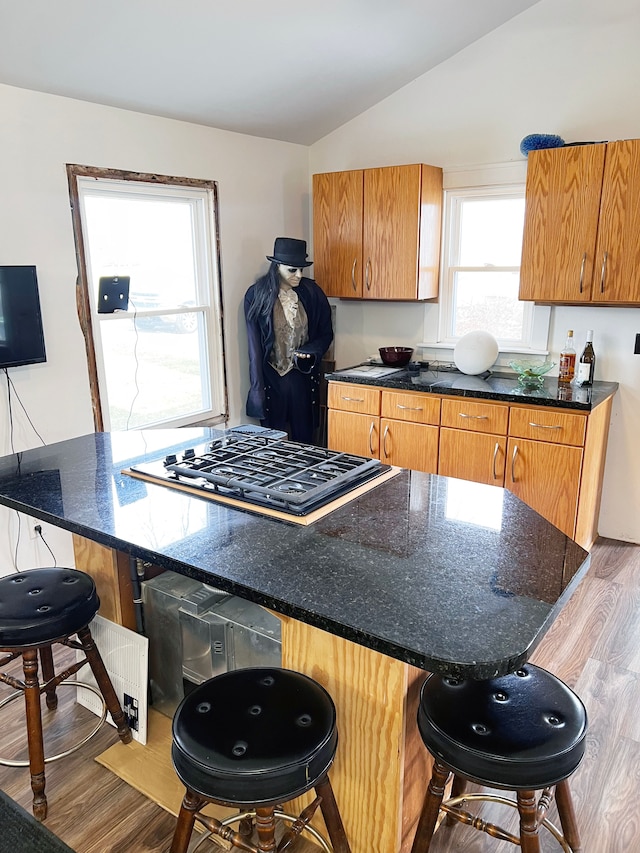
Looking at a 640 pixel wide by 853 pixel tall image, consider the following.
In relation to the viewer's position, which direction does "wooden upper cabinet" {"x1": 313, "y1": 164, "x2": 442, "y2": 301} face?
facing the viewer and to the left of the viewer

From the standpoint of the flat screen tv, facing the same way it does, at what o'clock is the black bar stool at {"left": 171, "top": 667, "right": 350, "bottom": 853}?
The black bar stool is roughly at 1 o'clock from the flat screen tv.

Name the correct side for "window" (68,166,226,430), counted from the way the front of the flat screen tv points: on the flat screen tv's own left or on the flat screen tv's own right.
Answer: on the flat screen tv's own left

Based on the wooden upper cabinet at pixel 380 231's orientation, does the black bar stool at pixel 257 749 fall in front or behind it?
in front

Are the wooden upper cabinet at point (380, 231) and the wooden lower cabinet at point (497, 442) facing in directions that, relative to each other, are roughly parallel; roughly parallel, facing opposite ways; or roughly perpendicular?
roughly parallel

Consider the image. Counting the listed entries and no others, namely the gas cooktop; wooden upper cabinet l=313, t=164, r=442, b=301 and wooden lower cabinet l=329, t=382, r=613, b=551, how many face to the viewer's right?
0

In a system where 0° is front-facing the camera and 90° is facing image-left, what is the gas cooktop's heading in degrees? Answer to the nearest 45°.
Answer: approximately 135°

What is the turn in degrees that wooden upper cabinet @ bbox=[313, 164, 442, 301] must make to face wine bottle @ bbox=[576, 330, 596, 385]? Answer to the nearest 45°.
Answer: approximately 90° to its left

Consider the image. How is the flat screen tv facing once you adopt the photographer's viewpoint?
facing the viewer and to the right of the viewer

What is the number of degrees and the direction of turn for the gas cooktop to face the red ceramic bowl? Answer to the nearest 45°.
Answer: approximately 90° to its right

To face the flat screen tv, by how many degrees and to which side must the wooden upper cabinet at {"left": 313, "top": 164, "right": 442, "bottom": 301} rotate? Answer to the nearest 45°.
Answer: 0° — it already faces it

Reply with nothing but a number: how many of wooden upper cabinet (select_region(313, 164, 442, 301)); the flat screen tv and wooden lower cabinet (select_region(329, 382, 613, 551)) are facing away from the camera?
0
